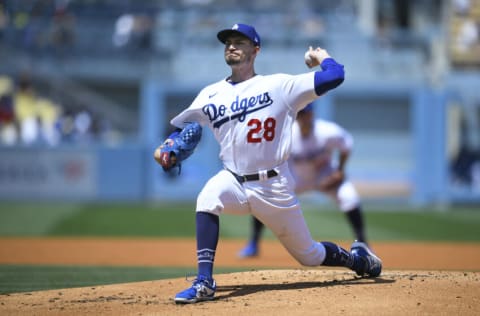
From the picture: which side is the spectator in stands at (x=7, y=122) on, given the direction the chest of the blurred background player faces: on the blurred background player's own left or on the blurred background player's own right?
on the blurred background player's own right

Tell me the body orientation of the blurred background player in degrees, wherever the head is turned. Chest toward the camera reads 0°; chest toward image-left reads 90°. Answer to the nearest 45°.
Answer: approximately 45°
